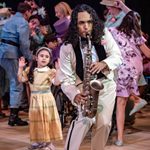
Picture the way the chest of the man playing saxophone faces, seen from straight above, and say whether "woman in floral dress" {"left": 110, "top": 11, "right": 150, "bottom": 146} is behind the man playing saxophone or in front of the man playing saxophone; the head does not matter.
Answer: behind

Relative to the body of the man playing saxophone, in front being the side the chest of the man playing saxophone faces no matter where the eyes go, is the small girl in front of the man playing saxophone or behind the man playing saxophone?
behind

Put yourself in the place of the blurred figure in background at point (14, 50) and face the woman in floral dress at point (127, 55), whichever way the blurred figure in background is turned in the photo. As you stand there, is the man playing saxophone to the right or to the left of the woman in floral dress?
right

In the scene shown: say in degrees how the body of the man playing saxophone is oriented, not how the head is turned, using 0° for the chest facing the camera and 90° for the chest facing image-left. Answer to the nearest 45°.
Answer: approximately 0°

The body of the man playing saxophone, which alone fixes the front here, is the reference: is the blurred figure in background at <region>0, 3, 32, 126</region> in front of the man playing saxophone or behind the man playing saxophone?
behind

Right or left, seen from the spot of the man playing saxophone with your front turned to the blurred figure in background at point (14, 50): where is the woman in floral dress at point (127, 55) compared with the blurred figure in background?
right

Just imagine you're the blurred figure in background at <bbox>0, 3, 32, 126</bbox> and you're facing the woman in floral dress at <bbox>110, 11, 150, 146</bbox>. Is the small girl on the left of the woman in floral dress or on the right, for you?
right
